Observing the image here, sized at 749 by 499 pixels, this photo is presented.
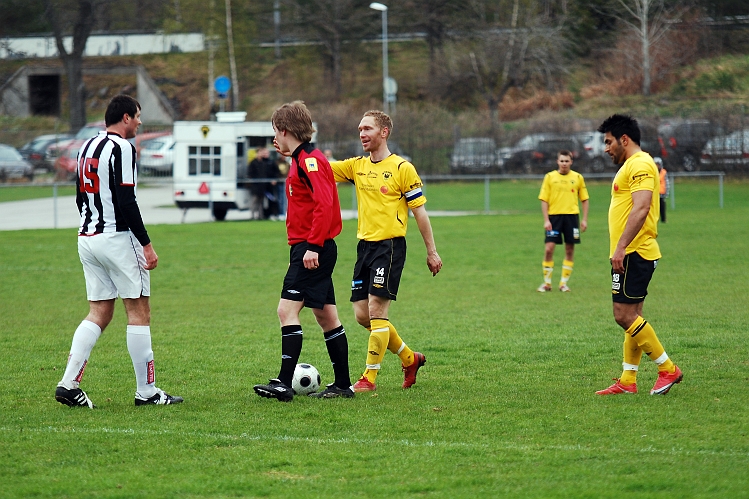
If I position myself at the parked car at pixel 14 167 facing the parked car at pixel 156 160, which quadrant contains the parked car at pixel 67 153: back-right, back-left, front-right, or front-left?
front-left

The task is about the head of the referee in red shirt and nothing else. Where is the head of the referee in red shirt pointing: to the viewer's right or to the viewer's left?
to the viewer's left

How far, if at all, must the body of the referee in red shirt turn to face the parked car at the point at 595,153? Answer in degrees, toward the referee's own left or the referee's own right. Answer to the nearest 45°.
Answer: approximately 90° to the referee's own right

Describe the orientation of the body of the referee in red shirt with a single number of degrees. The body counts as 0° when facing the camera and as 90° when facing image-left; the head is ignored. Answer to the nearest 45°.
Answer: approximately 90°

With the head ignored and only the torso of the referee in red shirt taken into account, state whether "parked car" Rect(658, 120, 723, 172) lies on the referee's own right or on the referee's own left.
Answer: on the referee's own right

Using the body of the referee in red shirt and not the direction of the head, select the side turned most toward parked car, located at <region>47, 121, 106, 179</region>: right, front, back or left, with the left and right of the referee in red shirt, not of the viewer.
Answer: right

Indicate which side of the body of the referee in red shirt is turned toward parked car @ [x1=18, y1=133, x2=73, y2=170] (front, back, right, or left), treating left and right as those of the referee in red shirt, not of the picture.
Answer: right

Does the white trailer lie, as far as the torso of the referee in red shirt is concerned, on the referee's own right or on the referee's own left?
on the referee's own right

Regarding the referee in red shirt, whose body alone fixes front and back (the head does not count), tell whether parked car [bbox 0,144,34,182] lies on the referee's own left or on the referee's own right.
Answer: on the referee's own right
